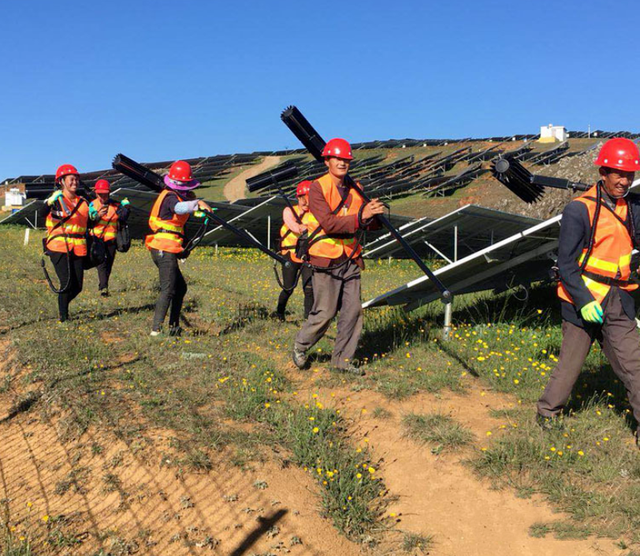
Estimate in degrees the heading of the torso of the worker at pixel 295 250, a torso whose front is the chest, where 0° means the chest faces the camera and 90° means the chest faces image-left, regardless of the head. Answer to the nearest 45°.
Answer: approximately 315°

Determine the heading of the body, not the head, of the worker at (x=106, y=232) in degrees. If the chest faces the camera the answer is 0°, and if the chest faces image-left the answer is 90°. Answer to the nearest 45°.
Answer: approximately 0°

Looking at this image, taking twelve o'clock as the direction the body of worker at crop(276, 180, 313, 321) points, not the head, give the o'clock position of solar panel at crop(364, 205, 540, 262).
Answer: The solar panel is roughly at 9 o'clock from the worker.

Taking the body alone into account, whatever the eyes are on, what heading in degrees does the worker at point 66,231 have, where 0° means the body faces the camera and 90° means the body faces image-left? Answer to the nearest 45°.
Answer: approximately 315°

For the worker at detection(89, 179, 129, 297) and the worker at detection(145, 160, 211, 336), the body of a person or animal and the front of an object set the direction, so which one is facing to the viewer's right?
the worker at detection(145, 160, 211, 336)

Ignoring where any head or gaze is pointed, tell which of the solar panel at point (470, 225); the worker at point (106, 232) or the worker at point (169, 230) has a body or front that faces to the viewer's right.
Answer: the worker at point (169, 230)

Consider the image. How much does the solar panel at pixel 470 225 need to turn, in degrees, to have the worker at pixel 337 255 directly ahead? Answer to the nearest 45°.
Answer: approximately 135° to its left

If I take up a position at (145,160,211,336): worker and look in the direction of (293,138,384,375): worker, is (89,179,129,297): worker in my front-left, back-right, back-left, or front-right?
back-left

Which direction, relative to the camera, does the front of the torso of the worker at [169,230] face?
to the viewer's right

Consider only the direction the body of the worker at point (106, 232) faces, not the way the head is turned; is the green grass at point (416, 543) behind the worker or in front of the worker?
in front

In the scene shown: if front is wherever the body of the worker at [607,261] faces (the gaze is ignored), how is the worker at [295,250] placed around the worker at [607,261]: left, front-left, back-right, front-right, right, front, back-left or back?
back

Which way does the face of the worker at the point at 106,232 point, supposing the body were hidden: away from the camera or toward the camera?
toward the camera

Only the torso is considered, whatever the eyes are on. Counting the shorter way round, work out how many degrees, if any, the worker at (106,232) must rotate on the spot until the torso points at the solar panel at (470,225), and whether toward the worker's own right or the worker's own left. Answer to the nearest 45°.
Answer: approximately 90° to the worker's own left

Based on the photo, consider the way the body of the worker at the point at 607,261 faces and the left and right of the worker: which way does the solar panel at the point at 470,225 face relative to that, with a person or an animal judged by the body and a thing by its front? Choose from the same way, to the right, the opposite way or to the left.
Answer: the opposite way

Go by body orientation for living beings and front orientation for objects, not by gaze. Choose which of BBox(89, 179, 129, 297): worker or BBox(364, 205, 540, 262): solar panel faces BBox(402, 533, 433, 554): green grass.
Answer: the worker
